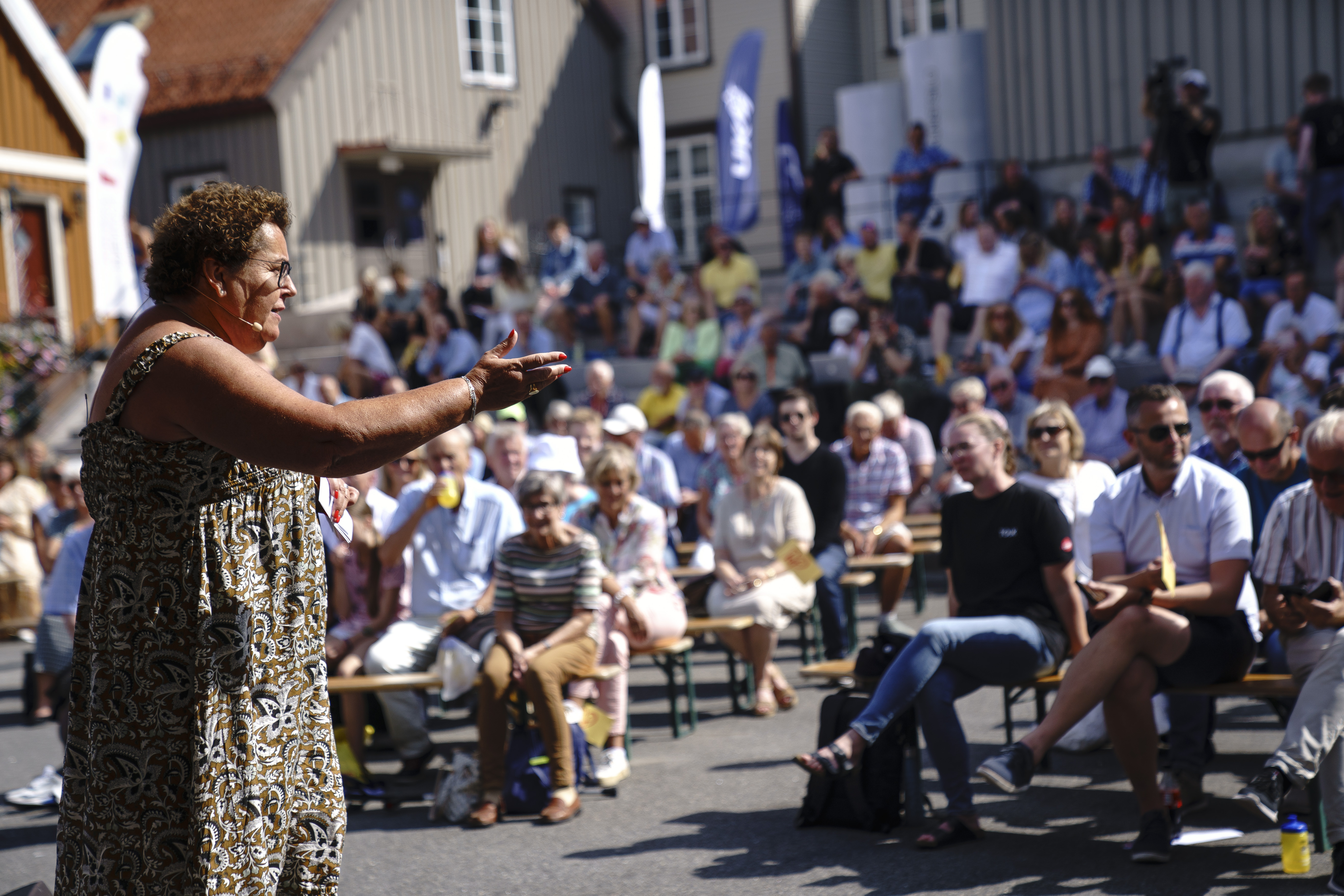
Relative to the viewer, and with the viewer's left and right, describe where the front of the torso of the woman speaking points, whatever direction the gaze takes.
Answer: facing to the right of the viewer

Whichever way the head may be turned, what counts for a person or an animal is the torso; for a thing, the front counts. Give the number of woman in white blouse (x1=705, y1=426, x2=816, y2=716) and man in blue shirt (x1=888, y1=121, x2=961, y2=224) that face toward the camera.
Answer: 2

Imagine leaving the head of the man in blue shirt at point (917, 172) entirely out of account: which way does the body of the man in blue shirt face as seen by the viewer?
toward the camera

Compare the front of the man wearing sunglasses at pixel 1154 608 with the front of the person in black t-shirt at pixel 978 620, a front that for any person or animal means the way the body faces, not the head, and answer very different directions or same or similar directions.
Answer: same or similar directions

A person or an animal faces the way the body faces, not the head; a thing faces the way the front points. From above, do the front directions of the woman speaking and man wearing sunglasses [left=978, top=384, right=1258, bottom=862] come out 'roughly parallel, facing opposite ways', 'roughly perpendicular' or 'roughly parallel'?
roughly parallel, facing opposite ways

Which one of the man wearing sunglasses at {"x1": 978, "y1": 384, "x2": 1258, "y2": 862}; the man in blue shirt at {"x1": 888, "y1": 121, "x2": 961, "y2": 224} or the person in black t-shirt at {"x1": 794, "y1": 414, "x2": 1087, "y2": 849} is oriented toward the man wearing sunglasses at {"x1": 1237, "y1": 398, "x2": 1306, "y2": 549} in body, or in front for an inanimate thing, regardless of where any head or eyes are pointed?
the man in blue shirt

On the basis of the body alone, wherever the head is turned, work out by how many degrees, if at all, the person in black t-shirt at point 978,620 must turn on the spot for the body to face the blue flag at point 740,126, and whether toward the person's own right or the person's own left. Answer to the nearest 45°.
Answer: approximately 135° to the person's own right

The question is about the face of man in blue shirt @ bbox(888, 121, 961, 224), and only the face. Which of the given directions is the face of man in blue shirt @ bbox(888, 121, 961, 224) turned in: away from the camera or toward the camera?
toward the camera

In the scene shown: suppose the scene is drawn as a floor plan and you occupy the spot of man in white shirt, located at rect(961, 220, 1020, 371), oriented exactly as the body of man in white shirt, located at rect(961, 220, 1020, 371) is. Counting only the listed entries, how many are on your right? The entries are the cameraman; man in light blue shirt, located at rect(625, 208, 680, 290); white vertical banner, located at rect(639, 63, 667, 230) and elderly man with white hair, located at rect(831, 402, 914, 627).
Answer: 2

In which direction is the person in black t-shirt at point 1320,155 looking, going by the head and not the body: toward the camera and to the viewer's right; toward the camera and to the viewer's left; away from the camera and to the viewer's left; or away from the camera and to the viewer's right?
toward the camera and to the viewer's left

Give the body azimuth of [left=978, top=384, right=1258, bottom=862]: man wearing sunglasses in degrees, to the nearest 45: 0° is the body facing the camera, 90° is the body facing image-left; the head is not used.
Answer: approximately 45°

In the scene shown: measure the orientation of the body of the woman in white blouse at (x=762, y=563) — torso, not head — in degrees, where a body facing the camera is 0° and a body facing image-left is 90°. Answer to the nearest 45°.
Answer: approximately 0°

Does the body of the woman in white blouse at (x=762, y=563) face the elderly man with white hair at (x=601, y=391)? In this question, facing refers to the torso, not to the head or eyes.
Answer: no

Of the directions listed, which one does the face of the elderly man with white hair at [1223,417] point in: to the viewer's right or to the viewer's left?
to the viewer's left

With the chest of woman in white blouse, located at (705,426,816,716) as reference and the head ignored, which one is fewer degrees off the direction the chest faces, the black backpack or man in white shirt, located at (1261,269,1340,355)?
the black backpack
